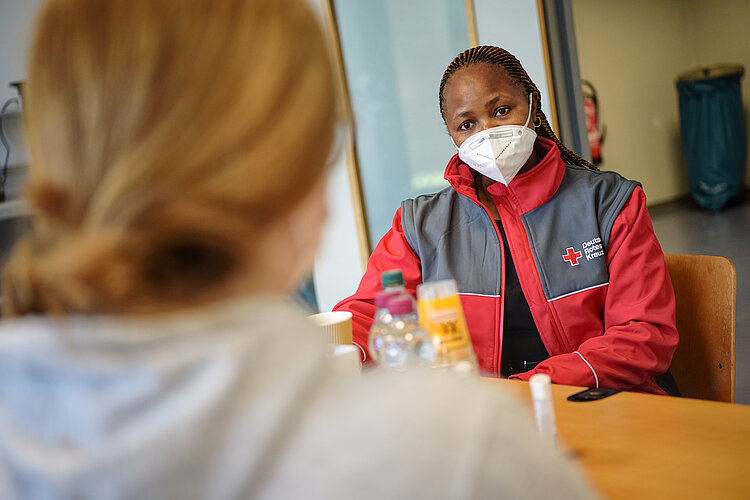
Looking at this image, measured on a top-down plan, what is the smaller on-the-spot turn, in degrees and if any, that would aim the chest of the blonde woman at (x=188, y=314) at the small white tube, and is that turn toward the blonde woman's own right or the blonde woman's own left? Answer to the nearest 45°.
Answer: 0° — they already face it

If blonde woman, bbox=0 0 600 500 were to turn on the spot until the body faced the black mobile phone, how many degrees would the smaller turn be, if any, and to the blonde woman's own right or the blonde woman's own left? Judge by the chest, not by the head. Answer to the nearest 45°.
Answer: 0° — they already face it

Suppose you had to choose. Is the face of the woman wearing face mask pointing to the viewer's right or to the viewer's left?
to the viewer's left

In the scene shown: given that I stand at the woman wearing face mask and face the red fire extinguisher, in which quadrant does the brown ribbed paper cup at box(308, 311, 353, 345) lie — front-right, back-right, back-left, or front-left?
back-left

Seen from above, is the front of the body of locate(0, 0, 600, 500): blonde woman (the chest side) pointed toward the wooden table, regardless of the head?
yes

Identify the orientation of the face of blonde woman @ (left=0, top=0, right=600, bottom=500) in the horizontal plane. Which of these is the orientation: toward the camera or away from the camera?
away from the camera

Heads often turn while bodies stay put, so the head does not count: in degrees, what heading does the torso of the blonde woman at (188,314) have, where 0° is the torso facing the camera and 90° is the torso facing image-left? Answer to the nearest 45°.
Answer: approximately 225°

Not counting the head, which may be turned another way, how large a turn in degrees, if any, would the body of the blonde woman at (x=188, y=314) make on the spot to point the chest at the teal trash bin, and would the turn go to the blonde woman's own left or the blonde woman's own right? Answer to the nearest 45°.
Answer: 0° — they already face it
